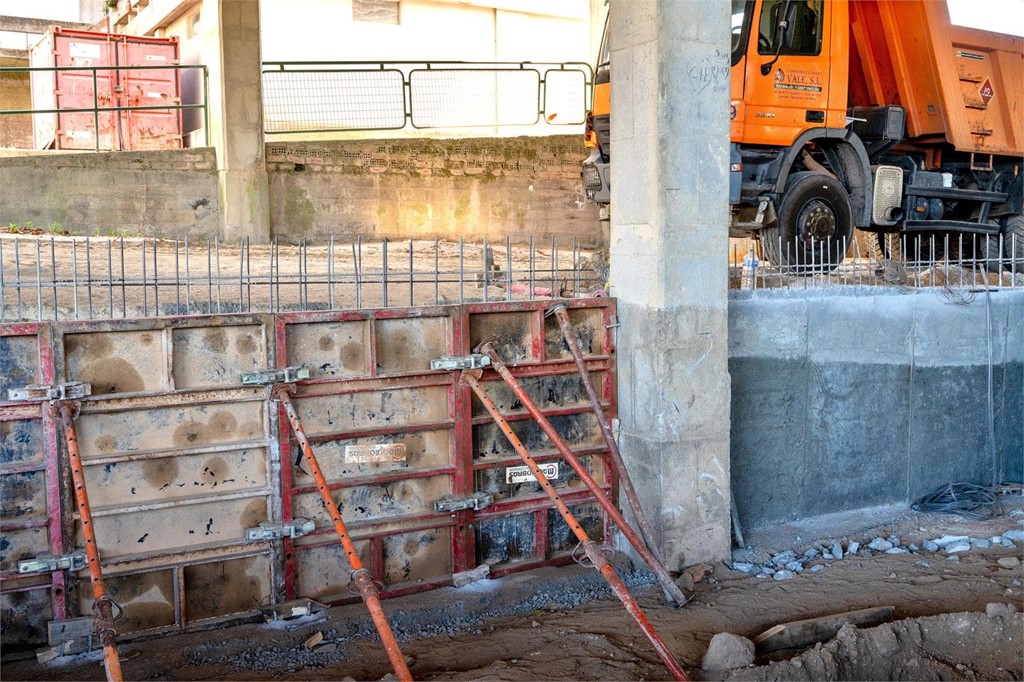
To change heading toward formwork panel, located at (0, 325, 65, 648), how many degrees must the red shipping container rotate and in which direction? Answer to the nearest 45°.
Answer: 0° — it already faces it

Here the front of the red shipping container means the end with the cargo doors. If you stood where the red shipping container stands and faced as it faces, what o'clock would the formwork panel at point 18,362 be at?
The formwork panel is roughly at 12 o'clock from the red shipping container.

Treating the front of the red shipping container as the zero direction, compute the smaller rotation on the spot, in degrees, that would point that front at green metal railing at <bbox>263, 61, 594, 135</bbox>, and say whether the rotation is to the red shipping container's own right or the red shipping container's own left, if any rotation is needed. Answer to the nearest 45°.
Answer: approximately 90° to the red shipping container's own left

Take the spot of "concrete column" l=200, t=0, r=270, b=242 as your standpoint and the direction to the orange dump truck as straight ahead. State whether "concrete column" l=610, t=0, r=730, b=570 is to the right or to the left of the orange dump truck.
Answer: right

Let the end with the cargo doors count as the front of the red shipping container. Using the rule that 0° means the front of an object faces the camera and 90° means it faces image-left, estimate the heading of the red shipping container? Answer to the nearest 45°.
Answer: approximately 0°

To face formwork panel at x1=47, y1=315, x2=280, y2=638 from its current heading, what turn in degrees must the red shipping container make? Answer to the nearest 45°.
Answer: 0° — it already faces it

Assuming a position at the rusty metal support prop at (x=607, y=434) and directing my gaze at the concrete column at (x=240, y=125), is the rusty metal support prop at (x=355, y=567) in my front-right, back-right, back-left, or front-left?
back-left

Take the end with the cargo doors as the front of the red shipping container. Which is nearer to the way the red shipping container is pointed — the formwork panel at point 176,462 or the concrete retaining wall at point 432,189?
the formwork panel

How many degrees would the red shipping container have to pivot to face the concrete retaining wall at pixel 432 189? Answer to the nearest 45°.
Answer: approximately 45° to its left

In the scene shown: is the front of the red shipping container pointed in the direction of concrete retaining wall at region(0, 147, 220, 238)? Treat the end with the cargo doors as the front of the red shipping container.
yes
